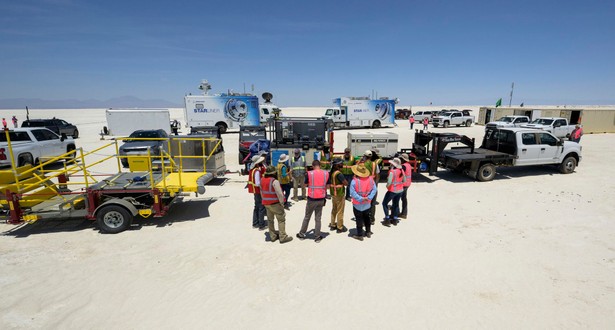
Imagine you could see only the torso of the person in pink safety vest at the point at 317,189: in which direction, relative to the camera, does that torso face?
away from the camera

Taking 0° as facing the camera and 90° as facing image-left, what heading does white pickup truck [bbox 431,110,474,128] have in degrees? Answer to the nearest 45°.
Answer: approximately 45°

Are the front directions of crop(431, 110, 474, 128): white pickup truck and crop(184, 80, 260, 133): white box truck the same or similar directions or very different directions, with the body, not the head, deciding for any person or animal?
very different directions

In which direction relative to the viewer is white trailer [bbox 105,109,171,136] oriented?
to the viewer's left

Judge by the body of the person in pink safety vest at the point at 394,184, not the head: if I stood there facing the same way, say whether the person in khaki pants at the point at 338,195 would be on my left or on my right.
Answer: on my left

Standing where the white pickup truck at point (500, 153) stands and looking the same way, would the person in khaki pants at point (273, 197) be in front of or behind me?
behind

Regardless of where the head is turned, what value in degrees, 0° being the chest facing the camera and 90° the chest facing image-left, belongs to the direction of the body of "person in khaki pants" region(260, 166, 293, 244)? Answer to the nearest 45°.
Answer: approximately 225°

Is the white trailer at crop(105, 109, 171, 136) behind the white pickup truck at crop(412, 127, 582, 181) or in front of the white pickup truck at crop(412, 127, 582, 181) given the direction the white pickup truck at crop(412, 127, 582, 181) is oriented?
behind
